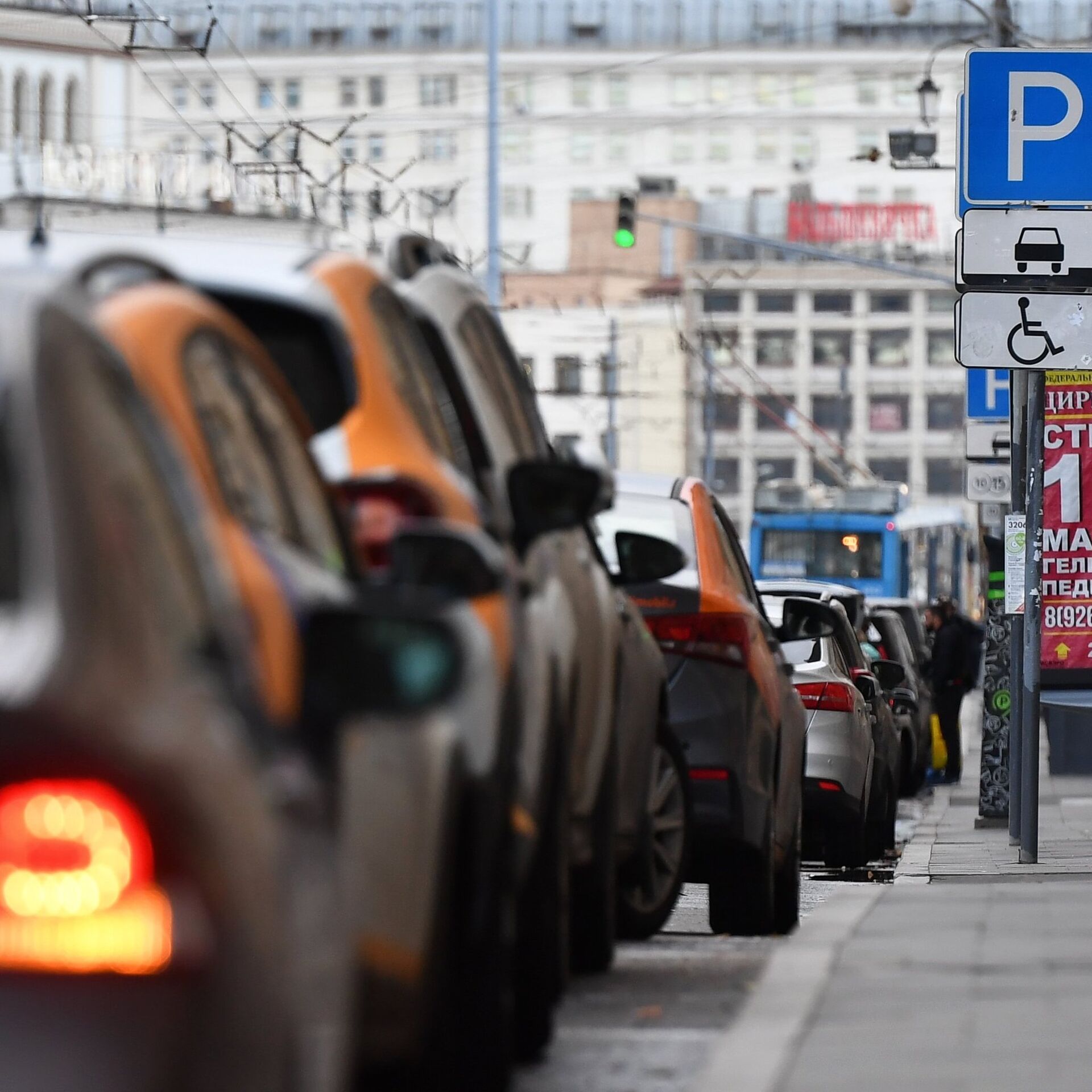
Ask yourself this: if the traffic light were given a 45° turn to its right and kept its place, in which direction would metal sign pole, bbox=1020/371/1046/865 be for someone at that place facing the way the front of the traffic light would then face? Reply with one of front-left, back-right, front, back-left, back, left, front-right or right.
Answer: front-left

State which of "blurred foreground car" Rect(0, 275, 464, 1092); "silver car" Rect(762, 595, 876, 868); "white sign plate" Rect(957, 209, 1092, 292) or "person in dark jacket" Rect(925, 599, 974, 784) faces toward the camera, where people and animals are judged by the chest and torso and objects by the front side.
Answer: the white sign plate

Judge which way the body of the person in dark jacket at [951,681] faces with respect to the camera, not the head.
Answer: to the viewer's left

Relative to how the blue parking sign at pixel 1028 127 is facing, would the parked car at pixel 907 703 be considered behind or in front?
behind

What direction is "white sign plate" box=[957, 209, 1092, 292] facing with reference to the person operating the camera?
facing the viewer

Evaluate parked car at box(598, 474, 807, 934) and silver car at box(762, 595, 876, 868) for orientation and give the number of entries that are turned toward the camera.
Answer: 0

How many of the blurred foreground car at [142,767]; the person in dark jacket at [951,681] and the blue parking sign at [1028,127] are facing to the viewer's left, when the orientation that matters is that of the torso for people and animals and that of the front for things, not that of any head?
1

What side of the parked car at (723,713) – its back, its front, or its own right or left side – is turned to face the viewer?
back

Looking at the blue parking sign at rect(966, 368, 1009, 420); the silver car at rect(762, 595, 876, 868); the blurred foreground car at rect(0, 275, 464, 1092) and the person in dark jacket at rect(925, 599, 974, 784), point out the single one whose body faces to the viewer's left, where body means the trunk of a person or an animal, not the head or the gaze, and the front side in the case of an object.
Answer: the person in dark jacket

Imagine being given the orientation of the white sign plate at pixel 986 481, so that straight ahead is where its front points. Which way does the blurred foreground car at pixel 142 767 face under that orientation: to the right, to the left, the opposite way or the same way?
the opposite way

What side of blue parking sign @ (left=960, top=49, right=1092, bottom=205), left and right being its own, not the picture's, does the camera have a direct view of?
front

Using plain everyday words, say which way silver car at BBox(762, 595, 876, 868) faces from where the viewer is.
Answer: facing away from the viewer
